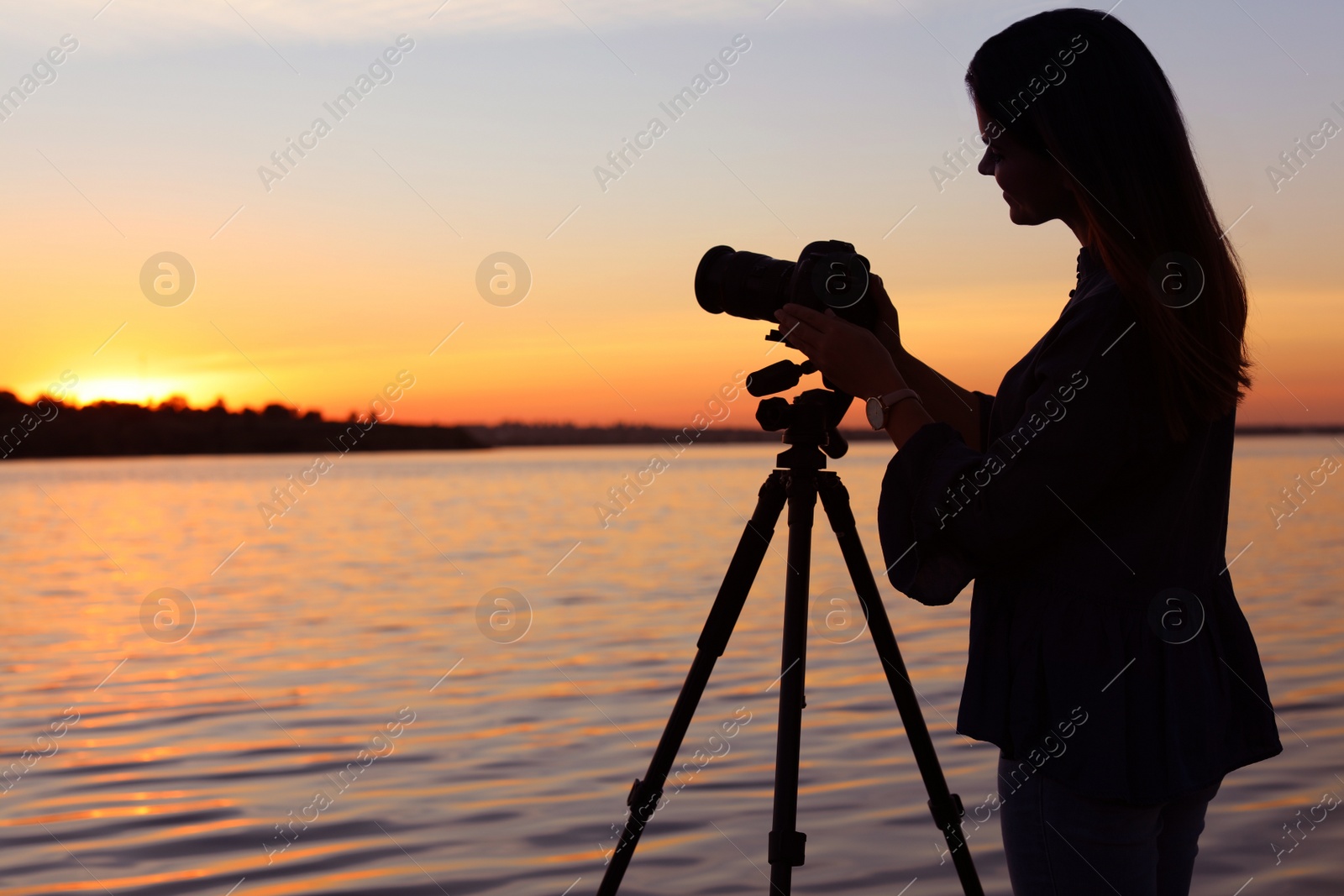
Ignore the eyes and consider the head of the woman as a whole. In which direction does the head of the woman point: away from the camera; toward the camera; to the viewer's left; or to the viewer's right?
to the viewer's left

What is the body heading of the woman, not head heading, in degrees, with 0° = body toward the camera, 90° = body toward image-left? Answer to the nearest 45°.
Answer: approximately 90°

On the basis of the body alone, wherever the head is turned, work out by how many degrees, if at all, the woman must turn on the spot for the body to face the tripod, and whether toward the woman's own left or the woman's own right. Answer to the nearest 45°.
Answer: approximately 45° to the woman's own right
